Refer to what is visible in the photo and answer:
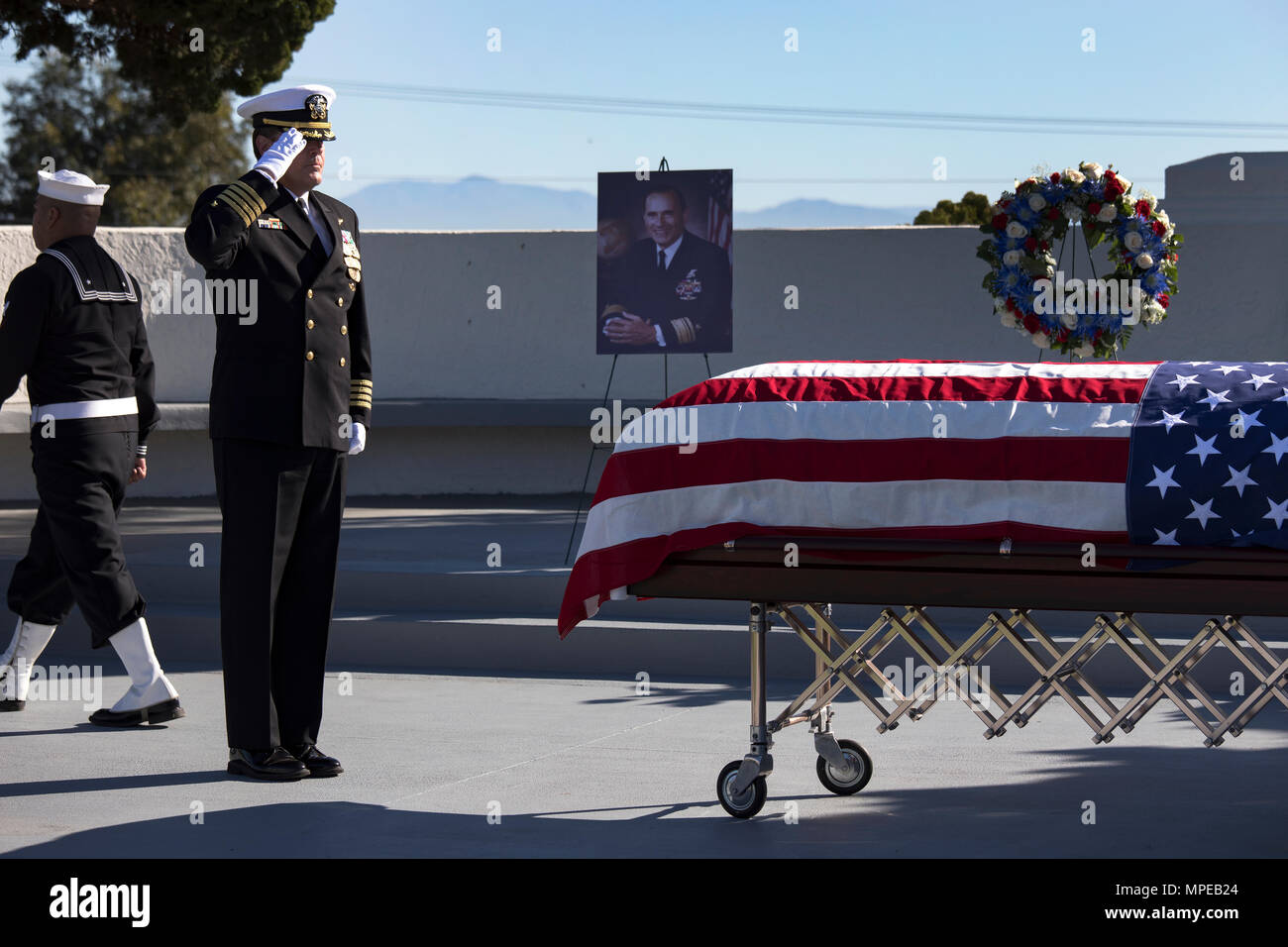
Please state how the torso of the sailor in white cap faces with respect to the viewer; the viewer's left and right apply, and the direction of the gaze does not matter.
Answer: facing away from the viewer and to the left of the viewer

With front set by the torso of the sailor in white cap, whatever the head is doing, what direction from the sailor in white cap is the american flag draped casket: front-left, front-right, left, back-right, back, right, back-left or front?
back

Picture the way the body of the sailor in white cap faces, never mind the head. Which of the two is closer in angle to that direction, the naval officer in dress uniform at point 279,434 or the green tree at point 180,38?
the green tree

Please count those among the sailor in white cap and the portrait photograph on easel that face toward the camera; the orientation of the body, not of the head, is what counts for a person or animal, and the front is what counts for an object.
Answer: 1

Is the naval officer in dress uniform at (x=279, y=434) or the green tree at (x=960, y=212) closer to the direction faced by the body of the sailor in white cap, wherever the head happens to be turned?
the green tree

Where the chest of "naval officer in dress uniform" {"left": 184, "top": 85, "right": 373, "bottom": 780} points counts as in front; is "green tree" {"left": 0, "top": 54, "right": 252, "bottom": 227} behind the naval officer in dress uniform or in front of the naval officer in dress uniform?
behind

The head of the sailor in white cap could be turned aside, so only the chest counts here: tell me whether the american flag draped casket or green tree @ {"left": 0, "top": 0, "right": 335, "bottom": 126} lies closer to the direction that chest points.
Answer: the green tree

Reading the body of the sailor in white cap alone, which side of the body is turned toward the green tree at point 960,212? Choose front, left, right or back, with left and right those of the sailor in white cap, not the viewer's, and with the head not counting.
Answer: right

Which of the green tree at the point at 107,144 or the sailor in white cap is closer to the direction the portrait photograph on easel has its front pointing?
the sailor in white cap

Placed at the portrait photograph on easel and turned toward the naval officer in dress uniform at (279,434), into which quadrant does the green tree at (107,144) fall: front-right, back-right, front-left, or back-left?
back-right

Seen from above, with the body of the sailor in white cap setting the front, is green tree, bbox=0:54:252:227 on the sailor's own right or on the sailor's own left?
on the sailor's own right

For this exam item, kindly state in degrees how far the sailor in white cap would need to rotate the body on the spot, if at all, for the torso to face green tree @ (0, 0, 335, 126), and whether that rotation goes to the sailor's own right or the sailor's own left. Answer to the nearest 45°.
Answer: approximately 45° to the sailor's own right
